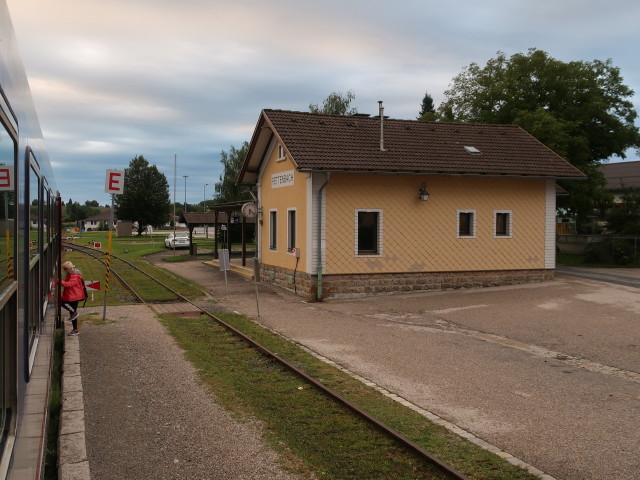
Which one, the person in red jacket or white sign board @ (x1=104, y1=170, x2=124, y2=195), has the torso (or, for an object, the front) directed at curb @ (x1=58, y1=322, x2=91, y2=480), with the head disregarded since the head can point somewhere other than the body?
the white sign board

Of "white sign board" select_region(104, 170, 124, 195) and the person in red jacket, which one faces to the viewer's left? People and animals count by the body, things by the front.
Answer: the person in red jacket

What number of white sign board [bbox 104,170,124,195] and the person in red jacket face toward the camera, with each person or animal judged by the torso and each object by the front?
1

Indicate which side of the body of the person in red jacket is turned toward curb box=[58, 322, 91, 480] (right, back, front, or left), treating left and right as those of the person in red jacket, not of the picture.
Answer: left

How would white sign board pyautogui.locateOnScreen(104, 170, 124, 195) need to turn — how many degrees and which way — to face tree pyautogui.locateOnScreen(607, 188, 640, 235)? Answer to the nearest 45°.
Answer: approximately 135° to its left

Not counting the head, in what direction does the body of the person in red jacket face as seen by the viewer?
to the viewer's left

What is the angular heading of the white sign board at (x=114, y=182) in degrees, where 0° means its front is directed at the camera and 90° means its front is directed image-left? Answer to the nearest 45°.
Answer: approximately 0°

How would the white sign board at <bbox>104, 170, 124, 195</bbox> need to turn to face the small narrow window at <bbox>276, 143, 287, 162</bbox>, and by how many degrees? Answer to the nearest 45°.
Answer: approximately 135° to its left

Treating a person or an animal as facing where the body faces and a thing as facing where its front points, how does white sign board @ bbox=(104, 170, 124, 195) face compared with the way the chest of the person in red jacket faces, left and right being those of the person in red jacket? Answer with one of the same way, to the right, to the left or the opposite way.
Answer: to the left

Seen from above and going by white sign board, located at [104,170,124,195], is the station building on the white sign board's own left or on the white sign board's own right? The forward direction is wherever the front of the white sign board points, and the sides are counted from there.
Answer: on the white sign board's own left

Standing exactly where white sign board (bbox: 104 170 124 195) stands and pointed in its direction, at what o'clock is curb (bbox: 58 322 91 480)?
The curb is roughly at 12 o'clock from the white sign board.
